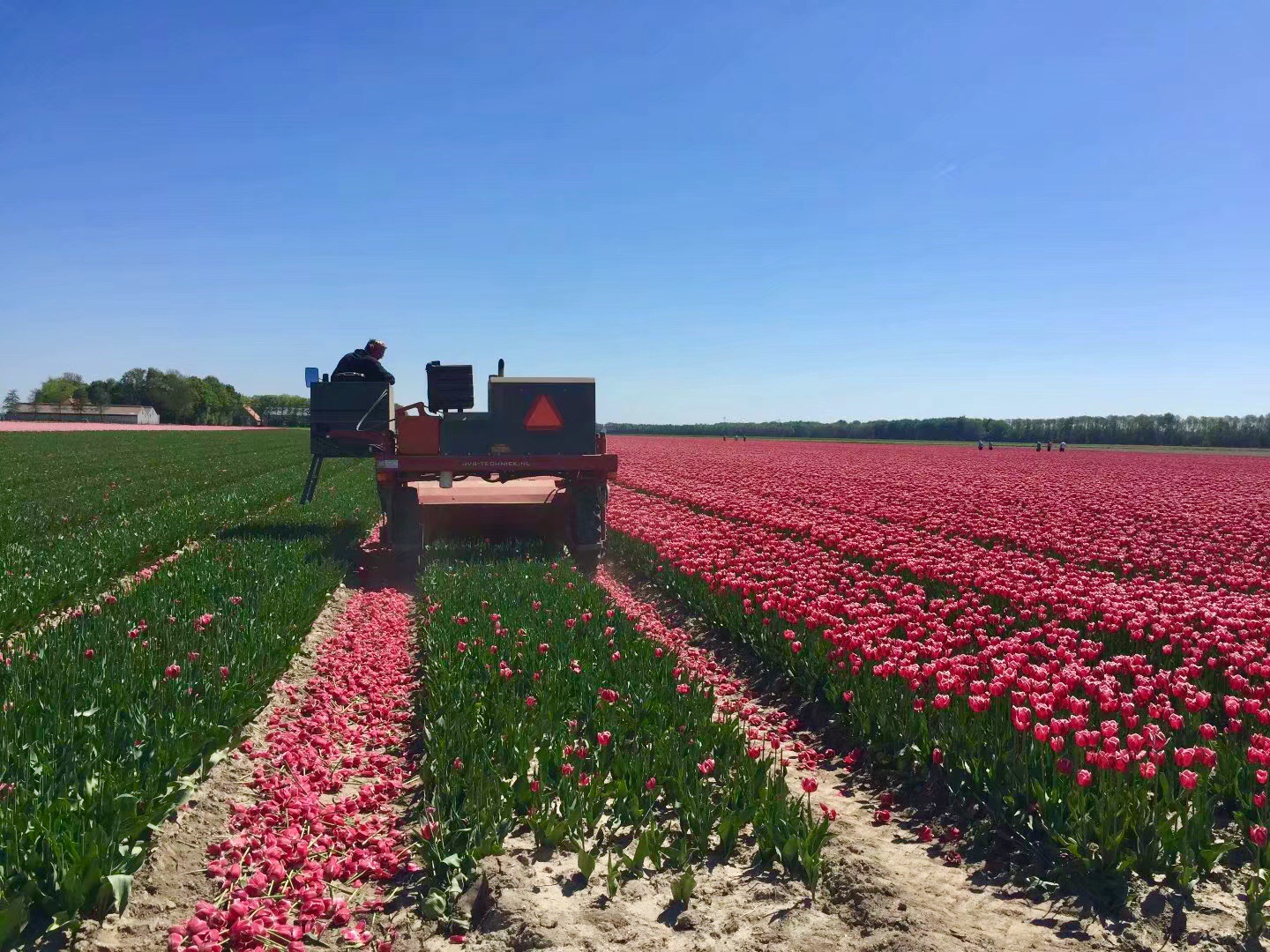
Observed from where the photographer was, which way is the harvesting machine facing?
facing away from the viewer

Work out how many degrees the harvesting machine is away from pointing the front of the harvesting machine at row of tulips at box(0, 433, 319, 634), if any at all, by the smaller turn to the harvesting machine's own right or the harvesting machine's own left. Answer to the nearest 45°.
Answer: approximately 45° to the harvesting machine's own left

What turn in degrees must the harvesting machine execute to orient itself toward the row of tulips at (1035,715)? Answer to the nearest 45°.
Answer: approximately 180°

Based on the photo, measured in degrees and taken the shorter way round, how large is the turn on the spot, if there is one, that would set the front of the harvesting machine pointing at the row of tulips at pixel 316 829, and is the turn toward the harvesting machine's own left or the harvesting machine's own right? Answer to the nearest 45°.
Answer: approximately 180°

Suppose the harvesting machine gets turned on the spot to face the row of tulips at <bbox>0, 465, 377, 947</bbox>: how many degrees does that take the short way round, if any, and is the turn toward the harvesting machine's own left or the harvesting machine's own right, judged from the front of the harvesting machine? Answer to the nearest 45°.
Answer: approximately 180°

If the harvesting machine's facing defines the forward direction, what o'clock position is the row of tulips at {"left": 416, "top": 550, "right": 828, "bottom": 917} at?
The row of tulips is roughly at 6 o'clock from the harvesting machine.
